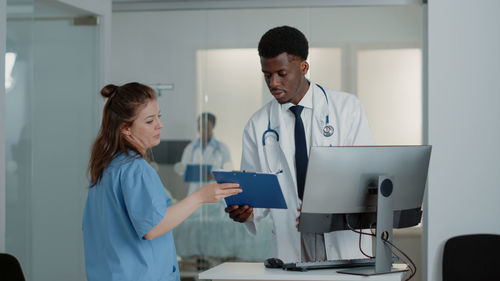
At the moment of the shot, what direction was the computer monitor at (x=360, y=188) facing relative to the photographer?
facing away from the viewer and to the left of the viewer

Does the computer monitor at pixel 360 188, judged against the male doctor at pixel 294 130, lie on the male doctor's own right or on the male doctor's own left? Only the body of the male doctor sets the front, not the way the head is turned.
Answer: on the male doctor's own left

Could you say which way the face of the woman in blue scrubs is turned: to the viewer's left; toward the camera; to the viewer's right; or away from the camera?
to the viewer's right

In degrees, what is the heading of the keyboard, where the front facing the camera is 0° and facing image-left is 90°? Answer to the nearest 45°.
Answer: approximately 135°

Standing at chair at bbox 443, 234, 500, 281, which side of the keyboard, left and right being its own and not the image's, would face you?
right
